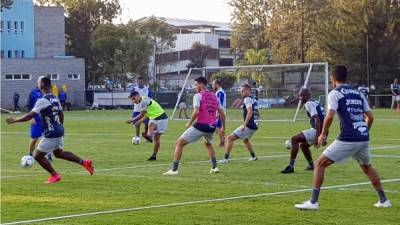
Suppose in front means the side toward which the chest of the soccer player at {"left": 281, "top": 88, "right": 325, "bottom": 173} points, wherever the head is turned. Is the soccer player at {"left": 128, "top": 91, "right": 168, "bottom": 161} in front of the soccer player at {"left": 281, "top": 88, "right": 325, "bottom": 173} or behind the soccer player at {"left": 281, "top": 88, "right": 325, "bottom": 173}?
in front

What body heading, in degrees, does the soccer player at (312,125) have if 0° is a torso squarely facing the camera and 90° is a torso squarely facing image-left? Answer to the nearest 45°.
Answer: approximately 90°

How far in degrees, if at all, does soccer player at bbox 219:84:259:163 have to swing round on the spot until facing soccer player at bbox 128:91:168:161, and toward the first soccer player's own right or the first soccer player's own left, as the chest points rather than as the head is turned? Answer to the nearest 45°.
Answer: approximately 45° to the first soccer player's own right

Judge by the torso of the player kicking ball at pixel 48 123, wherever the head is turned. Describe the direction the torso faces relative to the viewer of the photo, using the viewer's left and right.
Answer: facing away from the viewer and to the left of the viewer

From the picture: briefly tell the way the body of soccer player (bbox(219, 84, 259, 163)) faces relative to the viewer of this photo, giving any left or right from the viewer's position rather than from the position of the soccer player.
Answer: facing to the left of the viewer

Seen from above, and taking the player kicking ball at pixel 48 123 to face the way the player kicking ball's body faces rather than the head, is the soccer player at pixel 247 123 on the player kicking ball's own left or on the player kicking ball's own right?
on the player kicking ball's own right

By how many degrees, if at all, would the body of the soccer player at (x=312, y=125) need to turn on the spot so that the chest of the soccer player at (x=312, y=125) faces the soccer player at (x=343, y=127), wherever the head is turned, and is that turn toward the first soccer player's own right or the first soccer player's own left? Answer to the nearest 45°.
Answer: approximately 90° to the first soccer player's own left

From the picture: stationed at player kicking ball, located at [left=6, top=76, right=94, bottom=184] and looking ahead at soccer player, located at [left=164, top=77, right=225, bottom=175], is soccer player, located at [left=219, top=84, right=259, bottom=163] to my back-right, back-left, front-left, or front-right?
front-left

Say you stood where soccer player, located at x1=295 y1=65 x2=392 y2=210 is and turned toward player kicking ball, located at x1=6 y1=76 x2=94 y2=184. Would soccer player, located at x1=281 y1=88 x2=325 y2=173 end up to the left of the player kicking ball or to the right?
right

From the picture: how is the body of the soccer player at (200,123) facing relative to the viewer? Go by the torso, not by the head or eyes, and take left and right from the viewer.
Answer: facing away from the viewer and to the left of the viewer

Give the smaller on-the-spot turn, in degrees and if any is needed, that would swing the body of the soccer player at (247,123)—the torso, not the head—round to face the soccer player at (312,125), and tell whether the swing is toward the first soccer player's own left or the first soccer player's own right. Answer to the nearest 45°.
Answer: approximately 135° to the first soccer player's own left

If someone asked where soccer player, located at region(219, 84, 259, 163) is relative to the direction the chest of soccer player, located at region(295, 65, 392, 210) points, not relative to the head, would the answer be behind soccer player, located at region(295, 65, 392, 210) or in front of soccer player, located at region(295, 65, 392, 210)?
in front

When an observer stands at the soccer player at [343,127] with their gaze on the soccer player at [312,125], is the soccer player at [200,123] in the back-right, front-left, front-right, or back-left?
front-left

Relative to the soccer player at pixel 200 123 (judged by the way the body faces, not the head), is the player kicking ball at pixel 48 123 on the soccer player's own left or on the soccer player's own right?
on the soccer player's own left

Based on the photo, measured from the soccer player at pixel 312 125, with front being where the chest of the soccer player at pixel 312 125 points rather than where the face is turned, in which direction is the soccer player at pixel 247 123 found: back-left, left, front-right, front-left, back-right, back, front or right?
front-right
